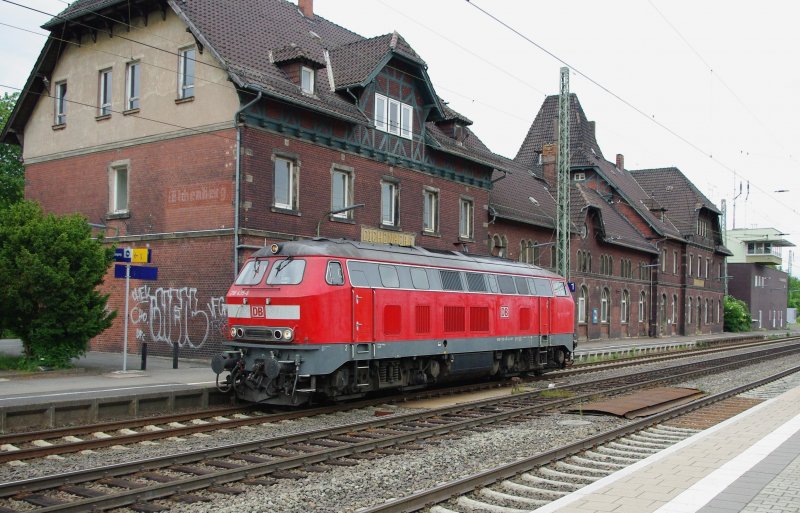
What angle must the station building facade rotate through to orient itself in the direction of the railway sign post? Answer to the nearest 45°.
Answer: approximately 45° to its right

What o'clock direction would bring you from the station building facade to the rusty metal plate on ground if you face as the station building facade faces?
The rusty metal plate on ground is roughly at 12 o'clock from the station building facade.

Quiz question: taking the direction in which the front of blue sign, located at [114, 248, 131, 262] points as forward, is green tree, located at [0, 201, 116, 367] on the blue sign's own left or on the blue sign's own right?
on the blue sign's own right

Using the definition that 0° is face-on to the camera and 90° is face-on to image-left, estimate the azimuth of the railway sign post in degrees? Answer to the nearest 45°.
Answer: approximately 0°

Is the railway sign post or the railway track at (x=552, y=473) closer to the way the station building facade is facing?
the railway track

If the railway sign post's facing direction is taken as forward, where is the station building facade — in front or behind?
behind
